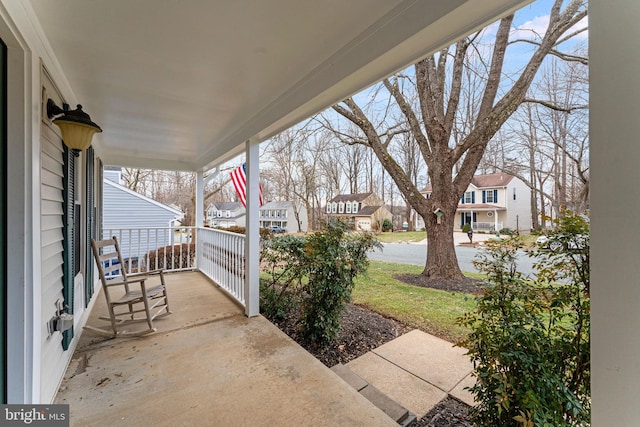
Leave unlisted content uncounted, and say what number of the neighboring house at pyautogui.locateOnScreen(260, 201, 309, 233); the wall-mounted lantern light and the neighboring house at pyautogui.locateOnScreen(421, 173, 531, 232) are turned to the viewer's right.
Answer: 1

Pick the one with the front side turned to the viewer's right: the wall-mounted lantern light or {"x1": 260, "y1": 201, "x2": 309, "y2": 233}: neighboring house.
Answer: the wall-mounted lantern light

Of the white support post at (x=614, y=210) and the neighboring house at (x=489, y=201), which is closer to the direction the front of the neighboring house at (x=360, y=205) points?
the white support post

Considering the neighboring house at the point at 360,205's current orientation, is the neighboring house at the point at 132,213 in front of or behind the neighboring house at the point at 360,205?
in front

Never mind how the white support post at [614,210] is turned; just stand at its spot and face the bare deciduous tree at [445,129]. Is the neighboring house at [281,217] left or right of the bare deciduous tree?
left

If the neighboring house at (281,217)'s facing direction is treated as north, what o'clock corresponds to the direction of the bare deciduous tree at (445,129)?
The bare deciduous tree is roughly at 10 o'clock from the neighboring house.

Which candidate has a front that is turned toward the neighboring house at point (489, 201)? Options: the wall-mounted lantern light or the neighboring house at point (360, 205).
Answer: the wall-mounted lantern light

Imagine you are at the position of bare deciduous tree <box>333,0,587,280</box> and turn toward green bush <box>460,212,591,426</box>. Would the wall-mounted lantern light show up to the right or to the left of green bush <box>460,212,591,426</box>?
right

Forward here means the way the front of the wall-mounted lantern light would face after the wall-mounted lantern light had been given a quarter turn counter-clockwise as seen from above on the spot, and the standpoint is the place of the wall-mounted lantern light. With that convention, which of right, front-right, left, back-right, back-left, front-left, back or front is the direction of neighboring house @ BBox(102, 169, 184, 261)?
front

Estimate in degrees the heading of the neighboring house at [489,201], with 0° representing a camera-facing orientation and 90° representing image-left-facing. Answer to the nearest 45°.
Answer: approximately 45°

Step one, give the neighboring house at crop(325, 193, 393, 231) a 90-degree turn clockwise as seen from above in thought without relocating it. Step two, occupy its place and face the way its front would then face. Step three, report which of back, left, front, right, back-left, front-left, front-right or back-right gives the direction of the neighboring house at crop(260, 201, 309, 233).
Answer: front

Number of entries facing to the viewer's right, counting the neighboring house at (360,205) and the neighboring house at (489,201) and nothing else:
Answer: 0

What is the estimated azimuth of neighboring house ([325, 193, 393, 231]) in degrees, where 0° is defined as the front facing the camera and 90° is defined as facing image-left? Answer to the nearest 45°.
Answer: approximately 45°

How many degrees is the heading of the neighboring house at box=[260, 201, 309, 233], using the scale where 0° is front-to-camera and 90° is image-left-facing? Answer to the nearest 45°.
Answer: approximately 45°

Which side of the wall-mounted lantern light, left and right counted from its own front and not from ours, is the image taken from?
right

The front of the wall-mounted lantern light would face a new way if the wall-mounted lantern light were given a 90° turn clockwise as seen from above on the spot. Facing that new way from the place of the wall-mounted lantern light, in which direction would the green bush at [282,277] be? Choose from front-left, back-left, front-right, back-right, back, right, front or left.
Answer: left

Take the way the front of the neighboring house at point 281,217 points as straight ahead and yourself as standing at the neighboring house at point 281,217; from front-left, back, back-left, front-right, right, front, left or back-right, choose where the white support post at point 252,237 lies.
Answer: front-left
